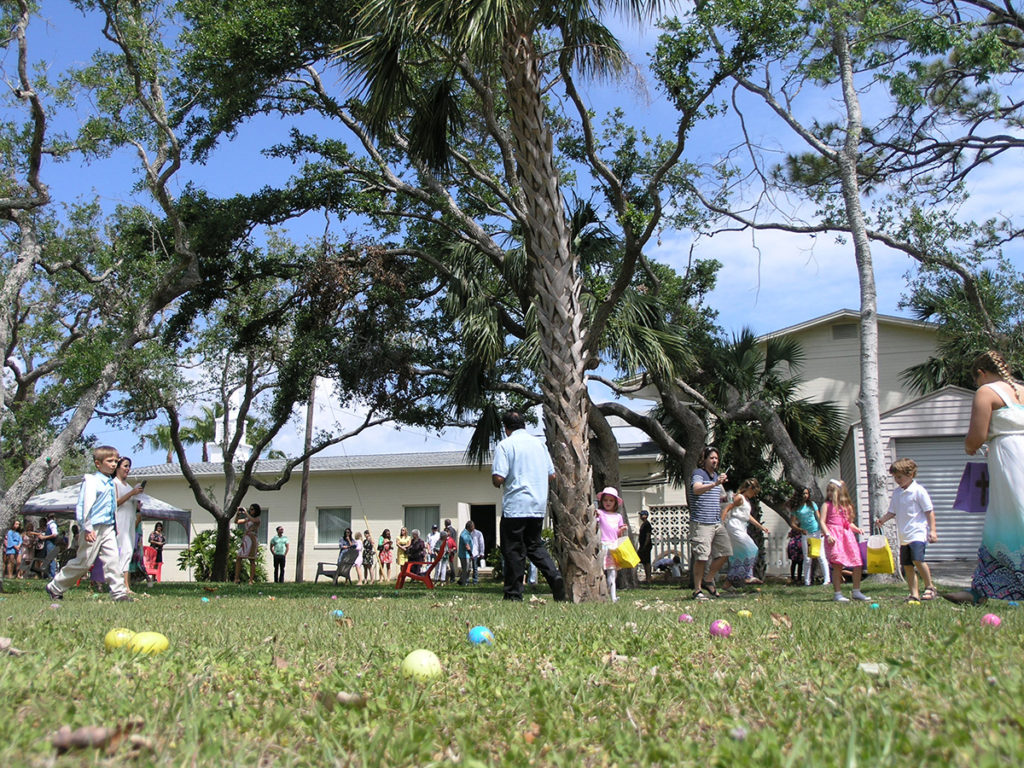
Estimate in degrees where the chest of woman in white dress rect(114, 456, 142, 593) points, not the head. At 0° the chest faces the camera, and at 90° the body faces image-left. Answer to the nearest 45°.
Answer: approximately 315°

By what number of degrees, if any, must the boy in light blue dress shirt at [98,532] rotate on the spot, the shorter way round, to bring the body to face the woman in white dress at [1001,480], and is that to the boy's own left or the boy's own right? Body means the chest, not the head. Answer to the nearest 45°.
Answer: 0° — they already face them

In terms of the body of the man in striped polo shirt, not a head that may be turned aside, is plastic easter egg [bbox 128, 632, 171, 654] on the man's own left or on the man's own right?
on the man's own right

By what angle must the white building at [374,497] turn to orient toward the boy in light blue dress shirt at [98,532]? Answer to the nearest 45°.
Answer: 0° — it already faces them

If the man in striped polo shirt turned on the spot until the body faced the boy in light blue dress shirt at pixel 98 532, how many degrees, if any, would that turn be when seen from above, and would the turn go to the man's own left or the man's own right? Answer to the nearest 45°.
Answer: approximately 90° to the man's own right

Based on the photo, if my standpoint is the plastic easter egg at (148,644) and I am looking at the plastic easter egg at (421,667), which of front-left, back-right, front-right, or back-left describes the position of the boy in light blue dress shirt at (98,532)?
back-left

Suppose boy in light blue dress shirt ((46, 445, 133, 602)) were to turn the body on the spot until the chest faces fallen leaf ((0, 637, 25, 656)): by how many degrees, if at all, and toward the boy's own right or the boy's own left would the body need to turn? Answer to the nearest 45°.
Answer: approximately 45° to the boy's own right

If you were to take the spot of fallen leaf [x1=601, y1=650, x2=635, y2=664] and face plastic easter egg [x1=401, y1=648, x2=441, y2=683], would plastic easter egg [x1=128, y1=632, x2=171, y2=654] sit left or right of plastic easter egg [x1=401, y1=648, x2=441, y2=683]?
right

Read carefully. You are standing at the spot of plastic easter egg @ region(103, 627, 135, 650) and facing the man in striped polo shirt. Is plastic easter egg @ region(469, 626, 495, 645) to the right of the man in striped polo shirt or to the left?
right
